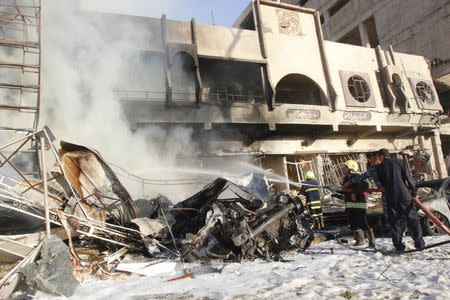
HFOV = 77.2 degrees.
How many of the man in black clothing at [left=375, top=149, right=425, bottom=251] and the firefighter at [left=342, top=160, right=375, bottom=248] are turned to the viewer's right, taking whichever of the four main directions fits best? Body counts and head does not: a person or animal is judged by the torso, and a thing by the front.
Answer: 0

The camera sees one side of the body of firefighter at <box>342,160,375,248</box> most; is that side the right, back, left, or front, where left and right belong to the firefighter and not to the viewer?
left

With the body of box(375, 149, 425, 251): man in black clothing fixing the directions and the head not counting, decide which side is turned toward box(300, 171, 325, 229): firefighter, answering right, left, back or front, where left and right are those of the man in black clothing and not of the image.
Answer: front

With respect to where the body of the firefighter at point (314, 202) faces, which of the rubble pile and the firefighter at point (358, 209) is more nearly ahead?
the rubble pile

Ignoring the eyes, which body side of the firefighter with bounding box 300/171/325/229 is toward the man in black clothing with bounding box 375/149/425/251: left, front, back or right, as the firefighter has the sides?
back

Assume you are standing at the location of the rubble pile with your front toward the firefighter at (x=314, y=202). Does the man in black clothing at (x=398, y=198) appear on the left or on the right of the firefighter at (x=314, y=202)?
right

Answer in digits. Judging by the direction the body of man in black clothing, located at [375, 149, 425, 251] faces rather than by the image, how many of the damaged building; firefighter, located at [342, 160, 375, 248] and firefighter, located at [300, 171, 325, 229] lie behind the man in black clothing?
0

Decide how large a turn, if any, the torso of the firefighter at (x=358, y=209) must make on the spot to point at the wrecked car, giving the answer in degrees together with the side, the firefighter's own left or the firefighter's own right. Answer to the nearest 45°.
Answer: approximately 45° to the firefighter's own left

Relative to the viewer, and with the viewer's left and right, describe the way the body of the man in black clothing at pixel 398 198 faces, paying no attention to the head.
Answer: facing away from the viewer and to the left of the viewer

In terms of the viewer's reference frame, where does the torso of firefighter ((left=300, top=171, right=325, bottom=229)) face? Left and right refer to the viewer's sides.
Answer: facing away from the viewer and to the left of the viewer

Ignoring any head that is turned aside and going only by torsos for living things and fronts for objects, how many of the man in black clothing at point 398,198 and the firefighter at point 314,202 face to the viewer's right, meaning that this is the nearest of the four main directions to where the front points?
0

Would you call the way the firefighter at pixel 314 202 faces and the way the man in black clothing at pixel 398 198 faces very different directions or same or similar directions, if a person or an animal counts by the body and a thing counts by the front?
same or similar directions
